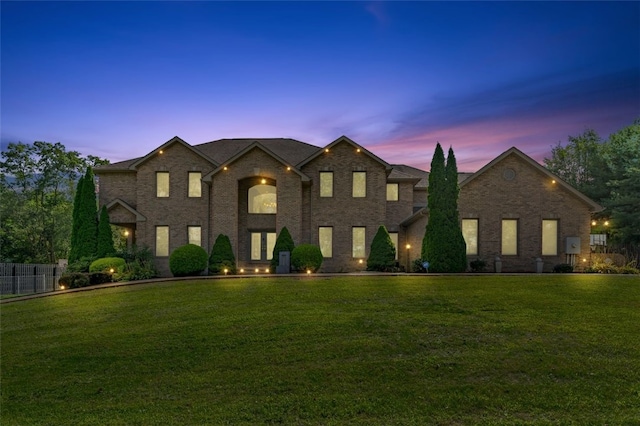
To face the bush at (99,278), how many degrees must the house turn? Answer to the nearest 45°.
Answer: approximately 45° to its right

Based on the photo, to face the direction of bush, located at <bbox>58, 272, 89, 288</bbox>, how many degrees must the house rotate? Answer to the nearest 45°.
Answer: approximately 45° to its right

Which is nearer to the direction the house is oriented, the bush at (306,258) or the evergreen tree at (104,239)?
the bush

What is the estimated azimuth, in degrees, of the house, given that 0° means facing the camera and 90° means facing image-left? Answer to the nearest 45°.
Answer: approximately 0°

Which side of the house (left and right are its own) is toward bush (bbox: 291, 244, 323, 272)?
front

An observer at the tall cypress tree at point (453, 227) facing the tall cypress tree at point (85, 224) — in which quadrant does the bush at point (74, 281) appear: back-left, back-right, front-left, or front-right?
front-left

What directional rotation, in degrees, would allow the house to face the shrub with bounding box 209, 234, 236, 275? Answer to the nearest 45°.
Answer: approximately 45° to its right

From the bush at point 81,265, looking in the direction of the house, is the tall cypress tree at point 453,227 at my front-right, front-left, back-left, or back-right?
front-right

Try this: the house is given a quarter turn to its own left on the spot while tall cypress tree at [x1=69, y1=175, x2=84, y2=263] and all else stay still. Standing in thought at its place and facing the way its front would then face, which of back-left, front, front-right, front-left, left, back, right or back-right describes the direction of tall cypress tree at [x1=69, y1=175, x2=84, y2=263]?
back
